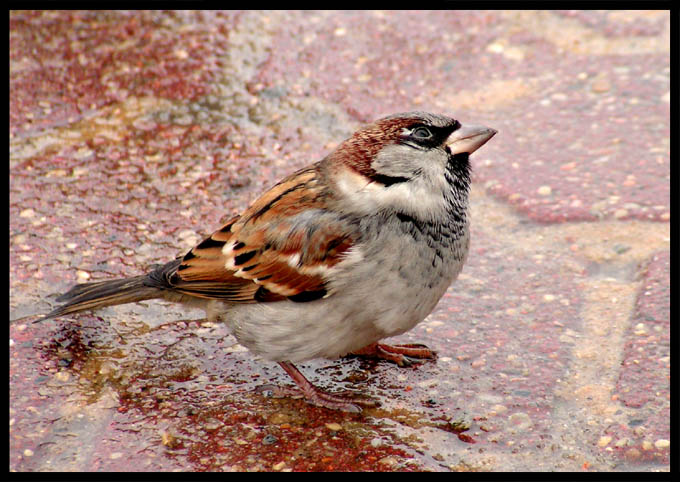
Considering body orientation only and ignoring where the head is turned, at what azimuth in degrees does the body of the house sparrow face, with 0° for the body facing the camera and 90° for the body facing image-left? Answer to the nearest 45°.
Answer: approximately 270°
